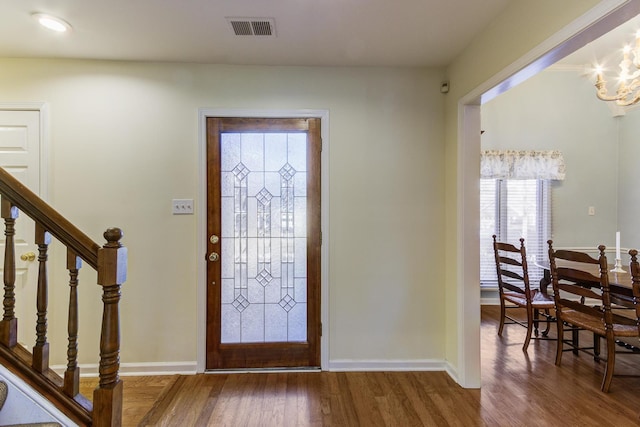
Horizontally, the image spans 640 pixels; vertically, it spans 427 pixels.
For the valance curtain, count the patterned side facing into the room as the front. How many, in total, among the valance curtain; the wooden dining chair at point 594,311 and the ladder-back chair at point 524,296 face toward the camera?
1

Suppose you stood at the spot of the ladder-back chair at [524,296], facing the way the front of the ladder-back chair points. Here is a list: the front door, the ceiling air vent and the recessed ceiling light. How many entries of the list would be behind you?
3

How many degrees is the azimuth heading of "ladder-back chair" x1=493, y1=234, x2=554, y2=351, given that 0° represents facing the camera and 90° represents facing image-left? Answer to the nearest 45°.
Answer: approximately 225°

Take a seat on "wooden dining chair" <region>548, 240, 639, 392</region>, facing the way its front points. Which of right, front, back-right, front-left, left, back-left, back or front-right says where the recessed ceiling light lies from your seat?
back

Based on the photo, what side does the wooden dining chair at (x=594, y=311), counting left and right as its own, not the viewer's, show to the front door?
back

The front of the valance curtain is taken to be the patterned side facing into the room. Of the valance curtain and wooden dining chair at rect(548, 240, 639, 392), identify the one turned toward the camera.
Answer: the valance curtain

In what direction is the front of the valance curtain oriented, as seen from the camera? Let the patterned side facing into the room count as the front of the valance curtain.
facing the viewer

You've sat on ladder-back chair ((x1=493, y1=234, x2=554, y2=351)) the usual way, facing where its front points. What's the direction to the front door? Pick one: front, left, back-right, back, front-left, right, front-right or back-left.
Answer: back

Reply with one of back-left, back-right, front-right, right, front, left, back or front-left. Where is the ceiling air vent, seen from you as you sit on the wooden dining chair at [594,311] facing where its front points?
back

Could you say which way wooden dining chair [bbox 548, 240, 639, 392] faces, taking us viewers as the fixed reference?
facing away from the viewer and to the right of the viewer

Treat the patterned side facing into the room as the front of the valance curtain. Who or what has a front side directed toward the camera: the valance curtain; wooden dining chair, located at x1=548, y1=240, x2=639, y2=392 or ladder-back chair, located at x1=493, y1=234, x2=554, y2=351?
the valance curtain

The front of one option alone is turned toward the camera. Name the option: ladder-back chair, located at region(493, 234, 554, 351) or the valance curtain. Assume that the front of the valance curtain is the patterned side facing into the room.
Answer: the valance curtain

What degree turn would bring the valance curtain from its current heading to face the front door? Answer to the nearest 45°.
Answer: approximately 45° to its right

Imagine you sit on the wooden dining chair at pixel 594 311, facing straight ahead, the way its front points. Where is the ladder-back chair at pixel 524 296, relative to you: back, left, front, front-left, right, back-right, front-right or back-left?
left
